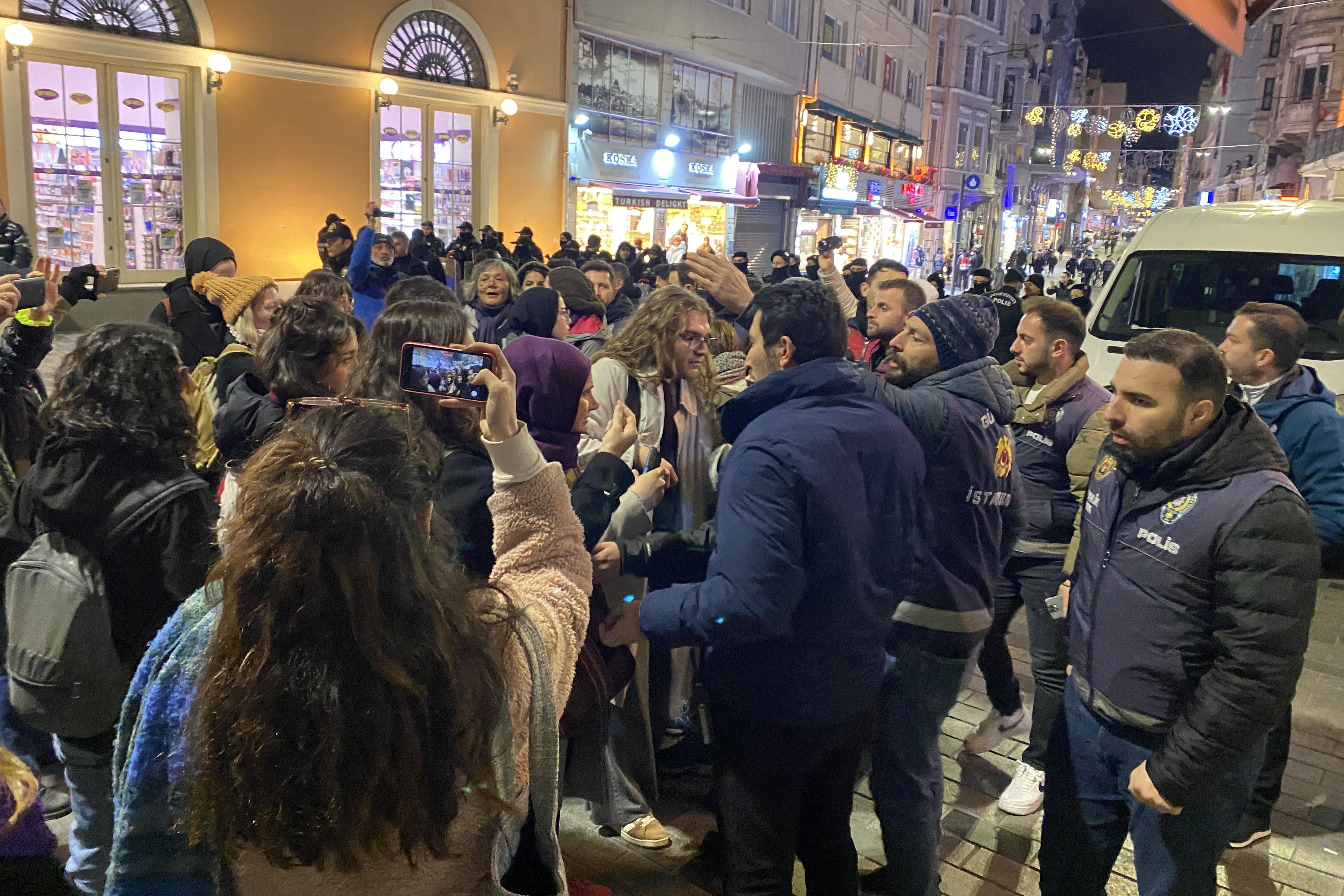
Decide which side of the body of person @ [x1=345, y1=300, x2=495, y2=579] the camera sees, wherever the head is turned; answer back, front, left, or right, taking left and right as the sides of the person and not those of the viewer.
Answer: back

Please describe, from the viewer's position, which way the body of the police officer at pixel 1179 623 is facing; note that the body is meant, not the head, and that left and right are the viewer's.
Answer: facing the viewer and to the left of the viewer

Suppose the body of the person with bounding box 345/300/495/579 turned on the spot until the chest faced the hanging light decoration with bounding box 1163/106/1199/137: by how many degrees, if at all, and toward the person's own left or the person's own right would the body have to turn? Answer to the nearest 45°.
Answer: approximately 45° to the person's own right

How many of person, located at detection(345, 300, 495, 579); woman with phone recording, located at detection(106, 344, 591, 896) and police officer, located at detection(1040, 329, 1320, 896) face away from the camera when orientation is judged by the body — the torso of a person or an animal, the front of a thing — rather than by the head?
2

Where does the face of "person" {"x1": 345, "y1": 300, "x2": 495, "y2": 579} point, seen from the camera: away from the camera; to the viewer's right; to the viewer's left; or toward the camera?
away from the camera

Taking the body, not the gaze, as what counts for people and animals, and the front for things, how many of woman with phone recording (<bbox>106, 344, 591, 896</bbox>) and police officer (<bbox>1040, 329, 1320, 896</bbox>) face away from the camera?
1

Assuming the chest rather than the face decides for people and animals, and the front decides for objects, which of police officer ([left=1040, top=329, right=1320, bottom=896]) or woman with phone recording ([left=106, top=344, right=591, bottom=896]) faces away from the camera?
the woman with phone recording

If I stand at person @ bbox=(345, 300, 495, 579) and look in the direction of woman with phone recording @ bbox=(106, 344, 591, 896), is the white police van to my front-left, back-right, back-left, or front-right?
back-left

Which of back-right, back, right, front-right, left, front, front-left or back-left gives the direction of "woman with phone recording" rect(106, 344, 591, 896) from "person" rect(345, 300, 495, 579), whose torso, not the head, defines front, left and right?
back

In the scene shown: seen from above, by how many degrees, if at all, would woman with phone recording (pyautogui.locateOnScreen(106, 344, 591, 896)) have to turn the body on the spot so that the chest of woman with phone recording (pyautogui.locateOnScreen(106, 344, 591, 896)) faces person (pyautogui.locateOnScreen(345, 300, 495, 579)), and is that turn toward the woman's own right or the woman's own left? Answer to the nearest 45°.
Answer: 0° — they already face them

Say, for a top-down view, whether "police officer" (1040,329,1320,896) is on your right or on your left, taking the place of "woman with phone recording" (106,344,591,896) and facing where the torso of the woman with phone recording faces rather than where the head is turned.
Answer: on your right

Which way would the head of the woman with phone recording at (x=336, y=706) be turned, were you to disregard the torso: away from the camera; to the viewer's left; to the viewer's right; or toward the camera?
away from the camera

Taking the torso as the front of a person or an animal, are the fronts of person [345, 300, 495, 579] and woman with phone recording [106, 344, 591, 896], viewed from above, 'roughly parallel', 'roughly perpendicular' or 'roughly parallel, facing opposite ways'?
roughly parallel

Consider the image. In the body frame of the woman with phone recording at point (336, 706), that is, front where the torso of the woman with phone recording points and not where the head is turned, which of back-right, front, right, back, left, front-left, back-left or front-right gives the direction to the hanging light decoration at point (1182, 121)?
front-right

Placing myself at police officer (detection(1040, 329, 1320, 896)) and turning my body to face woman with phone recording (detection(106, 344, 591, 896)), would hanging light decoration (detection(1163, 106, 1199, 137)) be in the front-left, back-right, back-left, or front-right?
back-right

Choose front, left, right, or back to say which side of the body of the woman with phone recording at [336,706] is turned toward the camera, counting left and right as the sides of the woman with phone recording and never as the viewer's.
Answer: back

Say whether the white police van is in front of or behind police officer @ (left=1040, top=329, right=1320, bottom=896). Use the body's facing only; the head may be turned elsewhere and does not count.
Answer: behind
